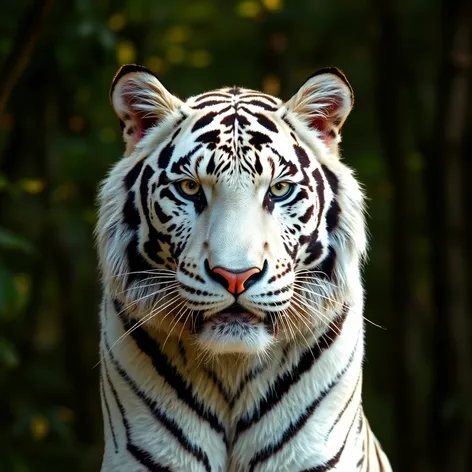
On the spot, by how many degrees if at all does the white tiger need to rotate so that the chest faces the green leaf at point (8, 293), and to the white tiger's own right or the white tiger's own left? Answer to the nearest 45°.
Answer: approximately 135° to the white tiger's own right

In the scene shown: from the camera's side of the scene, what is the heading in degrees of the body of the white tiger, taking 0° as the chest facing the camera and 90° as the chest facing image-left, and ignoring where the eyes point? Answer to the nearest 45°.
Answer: approximately 0°
